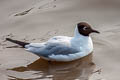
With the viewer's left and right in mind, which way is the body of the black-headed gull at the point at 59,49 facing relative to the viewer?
facing to the right of the viewer
